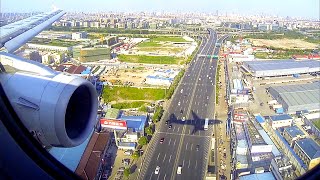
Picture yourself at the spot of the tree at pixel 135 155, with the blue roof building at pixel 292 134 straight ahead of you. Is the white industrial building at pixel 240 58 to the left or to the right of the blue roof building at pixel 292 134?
left

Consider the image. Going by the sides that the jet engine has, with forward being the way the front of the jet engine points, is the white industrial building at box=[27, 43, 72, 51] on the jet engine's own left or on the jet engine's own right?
on the jet engine's own left

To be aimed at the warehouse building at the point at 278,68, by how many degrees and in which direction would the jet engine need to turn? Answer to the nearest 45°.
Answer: approximately 90° to its left

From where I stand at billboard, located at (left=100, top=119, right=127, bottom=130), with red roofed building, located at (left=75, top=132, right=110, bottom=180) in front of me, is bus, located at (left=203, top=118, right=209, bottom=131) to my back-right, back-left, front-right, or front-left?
back-left

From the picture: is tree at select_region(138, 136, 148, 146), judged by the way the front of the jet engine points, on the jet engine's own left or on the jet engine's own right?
on the jet engine's own left

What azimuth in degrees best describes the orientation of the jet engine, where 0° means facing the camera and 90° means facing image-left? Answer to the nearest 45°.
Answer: approximately 315°
